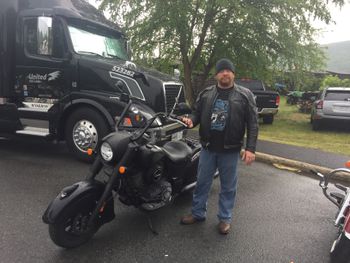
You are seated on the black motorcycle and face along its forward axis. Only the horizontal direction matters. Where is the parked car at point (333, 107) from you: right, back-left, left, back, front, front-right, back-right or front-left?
back

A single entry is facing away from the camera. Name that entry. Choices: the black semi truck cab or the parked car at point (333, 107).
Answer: the parked car

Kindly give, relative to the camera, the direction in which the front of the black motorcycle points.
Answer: facing the viewer and to the left of the viewer

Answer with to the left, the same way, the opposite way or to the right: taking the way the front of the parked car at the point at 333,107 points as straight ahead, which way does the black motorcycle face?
the opposite way

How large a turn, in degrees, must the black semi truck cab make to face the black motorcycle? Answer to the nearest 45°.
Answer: approximately 45° to its right

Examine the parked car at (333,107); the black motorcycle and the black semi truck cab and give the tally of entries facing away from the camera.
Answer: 1

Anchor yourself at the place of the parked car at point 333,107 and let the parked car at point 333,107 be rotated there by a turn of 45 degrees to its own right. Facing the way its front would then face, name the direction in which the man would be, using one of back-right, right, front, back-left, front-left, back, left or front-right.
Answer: back-right

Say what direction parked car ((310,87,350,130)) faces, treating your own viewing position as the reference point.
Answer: facing away from the viewer

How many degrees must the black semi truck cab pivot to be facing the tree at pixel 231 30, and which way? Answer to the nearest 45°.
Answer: approximately 90° to its left

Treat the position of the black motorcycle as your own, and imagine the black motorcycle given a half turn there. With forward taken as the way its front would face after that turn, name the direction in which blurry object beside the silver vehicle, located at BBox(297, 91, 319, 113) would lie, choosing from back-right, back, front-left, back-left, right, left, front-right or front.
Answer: front

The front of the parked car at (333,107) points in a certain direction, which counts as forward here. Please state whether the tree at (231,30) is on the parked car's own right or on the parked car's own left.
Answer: on the parked car's own left

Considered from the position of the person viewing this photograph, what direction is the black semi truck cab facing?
facing the viewer and to the right of the viewer
